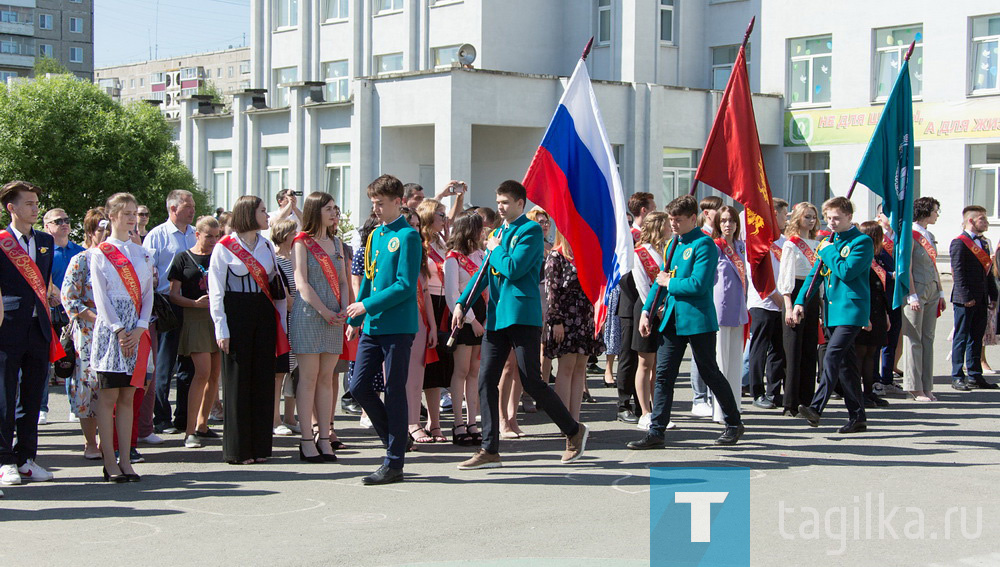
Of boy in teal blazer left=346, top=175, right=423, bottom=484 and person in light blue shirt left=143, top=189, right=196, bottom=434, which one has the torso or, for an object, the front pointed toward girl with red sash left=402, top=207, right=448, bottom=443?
the person in light blue shirt

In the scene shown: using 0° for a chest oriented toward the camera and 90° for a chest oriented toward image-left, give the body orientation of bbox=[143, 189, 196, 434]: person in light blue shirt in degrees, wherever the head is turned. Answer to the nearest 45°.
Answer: approximately 315°

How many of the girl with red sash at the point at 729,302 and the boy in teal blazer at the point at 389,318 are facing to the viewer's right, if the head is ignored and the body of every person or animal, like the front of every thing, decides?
0

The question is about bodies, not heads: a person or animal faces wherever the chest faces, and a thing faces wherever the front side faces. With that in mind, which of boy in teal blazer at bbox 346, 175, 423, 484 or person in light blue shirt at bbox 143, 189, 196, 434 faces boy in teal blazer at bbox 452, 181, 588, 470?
the person in light blue shirt

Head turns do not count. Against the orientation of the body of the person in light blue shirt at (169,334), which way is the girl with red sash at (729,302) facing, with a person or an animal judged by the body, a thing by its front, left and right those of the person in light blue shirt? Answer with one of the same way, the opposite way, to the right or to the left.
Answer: the same way

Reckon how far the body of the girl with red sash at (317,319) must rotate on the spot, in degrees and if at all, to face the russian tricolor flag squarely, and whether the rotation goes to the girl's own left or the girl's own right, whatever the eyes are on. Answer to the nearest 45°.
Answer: approximately 45° to the girl's own left

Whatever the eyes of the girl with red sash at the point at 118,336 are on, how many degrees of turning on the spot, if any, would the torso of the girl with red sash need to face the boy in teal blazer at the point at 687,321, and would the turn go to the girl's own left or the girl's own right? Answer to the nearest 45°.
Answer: approximately 45° to the girl's own left

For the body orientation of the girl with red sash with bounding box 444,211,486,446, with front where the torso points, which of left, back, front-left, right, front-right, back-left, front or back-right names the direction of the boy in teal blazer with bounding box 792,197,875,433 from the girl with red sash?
front-left

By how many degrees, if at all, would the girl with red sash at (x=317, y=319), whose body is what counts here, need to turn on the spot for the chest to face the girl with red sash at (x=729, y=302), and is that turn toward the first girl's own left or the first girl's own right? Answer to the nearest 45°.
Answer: approximately 45° to the first girl's own left

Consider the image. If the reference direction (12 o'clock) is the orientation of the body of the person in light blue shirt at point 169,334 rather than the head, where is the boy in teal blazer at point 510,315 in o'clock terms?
The boy in teal blazer is roughly at 12 o'clock from the person in light blue shirt.
